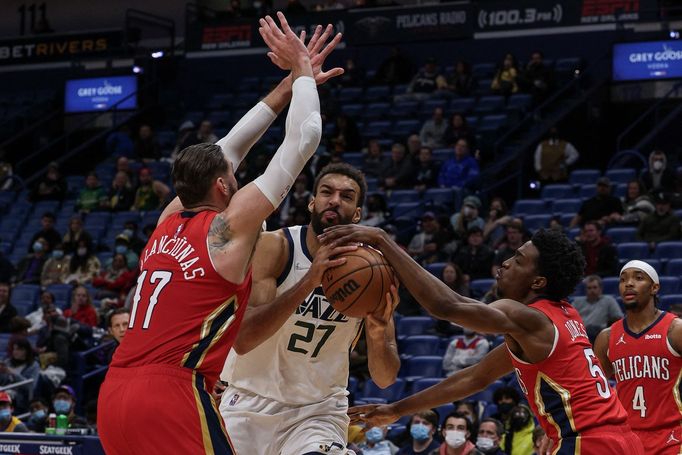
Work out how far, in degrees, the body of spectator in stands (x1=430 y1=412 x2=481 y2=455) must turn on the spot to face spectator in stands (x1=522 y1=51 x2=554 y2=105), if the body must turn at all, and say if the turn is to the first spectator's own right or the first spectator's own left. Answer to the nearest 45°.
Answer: approximately 180°

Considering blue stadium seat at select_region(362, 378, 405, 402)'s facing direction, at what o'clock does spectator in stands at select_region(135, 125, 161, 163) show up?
The spectator in stands is roughly at 5 o'clock from the blue stadium seat.

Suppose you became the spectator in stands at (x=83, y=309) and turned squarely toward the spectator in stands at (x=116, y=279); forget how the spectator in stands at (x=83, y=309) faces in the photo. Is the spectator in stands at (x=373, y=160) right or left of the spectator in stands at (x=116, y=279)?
right

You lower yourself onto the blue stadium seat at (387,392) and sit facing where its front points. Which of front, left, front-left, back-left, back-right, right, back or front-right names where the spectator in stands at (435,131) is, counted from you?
back

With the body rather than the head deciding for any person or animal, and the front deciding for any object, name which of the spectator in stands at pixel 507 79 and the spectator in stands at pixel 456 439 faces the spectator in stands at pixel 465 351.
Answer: the spectator in stands at pixel 507 79

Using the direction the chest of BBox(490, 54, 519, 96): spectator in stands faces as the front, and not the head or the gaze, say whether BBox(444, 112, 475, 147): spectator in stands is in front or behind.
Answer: in front

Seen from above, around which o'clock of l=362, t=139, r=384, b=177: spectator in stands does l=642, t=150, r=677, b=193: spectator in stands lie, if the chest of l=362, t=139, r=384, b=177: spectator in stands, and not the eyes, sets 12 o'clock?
l=642, t=150, r=677, b=193: spectator in stands is roughly at 10 o'clock from l=362, t=139, r=384, b=177: spectator in stands.

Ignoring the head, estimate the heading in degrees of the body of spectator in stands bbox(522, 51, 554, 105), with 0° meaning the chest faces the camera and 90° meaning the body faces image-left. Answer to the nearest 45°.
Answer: approximately 0°

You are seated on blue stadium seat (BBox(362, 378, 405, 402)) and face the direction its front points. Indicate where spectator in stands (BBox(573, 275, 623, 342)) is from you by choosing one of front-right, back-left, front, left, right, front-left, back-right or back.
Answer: left

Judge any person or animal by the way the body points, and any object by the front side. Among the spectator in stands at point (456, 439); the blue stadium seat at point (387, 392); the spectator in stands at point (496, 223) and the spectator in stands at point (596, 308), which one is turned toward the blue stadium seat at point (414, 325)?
the spectator in stands at point (496, 223)

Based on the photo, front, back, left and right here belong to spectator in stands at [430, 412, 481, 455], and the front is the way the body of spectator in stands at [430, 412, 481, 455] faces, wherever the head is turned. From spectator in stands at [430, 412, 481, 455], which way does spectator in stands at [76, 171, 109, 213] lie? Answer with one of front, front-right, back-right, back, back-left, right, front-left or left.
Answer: back-right

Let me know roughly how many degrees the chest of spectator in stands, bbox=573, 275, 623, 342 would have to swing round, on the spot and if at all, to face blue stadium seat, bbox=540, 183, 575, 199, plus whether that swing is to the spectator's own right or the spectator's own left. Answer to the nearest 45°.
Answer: approximately 180°

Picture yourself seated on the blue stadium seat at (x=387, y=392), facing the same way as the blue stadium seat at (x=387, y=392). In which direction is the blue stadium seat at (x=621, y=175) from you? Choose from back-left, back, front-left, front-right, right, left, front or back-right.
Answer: back-left

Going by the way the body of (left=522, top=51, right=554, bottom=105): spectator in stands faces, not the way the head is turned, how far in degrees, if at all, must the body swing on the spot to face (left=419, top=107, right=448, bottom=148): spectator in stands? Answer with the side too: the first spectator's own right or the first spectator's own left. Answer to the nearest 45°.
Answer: approximately 45° to the first spectator's own right
